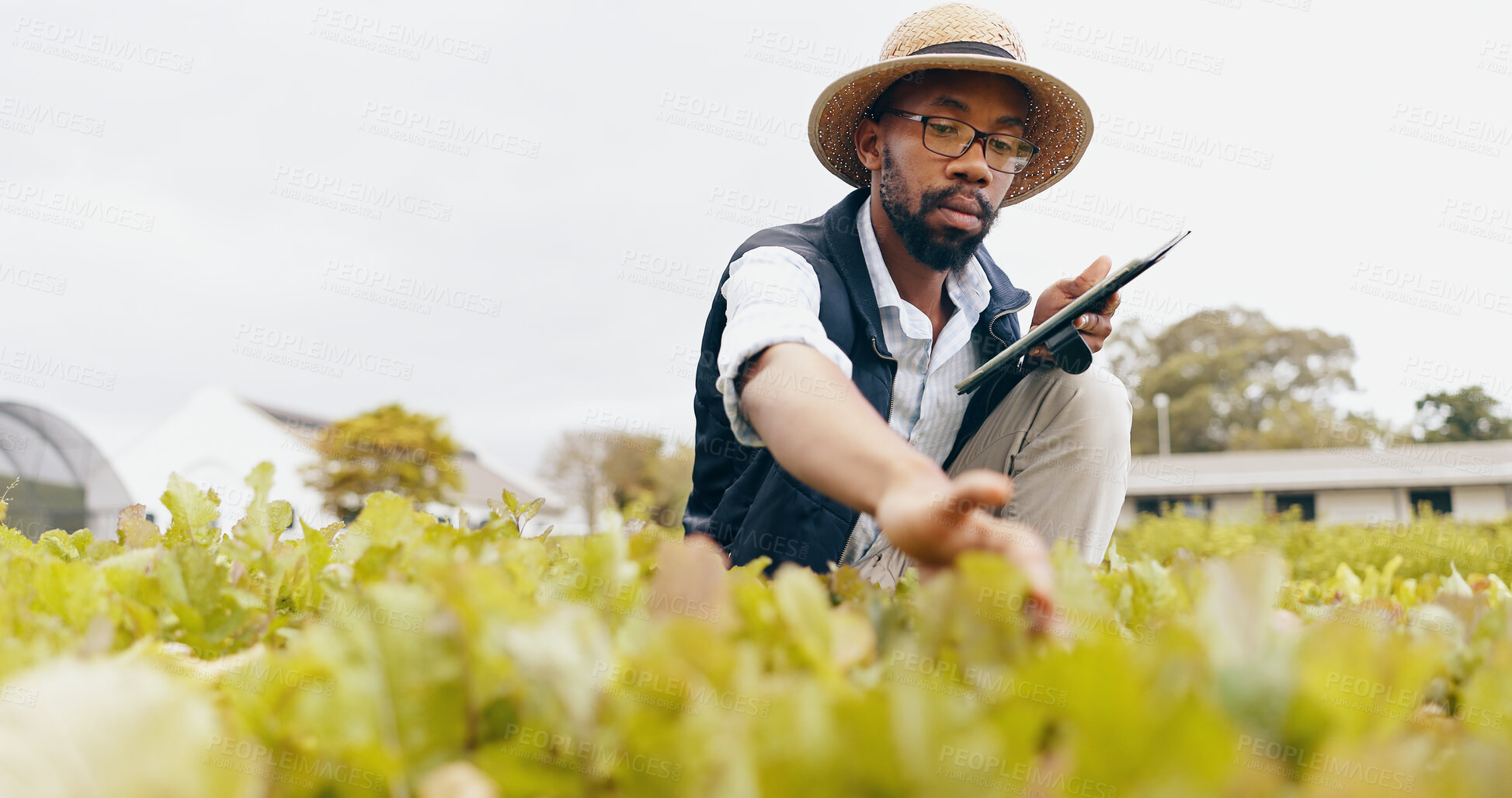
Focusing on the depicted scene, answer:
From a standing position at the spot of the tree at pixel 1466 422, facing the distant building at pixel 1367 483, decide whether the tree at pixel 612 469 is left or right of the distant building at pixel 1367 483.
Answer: right

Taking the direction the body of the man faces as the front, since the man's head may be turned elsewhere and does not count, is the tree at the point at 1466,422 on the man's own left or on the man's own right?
on the man's own left

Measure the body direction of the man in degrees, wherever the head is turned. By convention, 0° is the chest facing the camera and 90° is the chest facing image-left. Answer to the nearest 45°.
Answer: approximately 315°

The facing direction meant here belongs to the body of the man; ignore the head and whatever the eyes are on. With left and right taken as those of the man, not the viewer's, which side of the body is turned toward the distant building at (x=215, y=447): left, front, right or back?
back
